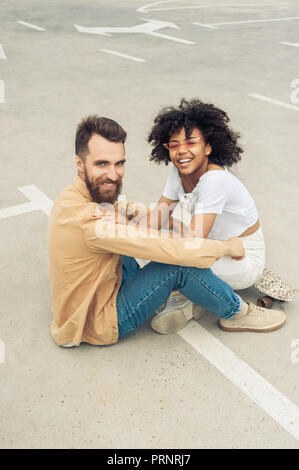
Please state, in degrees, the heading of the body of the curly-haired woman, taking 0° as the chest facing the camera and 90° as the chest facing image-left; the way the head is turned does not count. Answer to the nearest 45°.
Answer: approximately 45°
